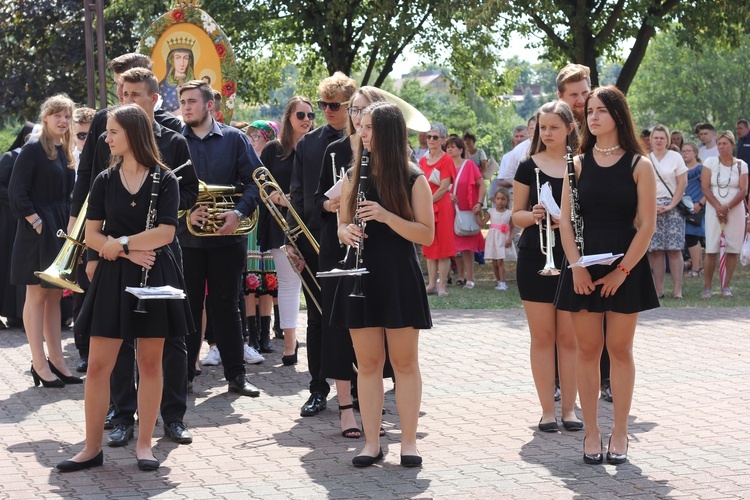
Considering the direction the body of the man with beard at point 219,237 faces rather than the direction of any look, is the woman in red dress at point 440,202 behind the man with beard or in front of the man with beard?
behind

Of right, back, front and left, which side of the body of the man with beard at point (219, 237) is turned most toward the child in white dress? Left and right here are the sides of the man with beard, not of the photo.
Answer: back

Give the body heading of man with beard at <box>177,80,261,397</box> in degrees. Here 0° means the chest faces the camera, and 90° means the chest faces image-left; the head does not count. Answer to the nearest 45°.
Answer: approximately 45°

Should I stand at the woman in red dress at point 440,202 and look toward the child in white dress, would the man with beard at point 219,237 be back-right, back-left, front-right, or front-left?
back-right
